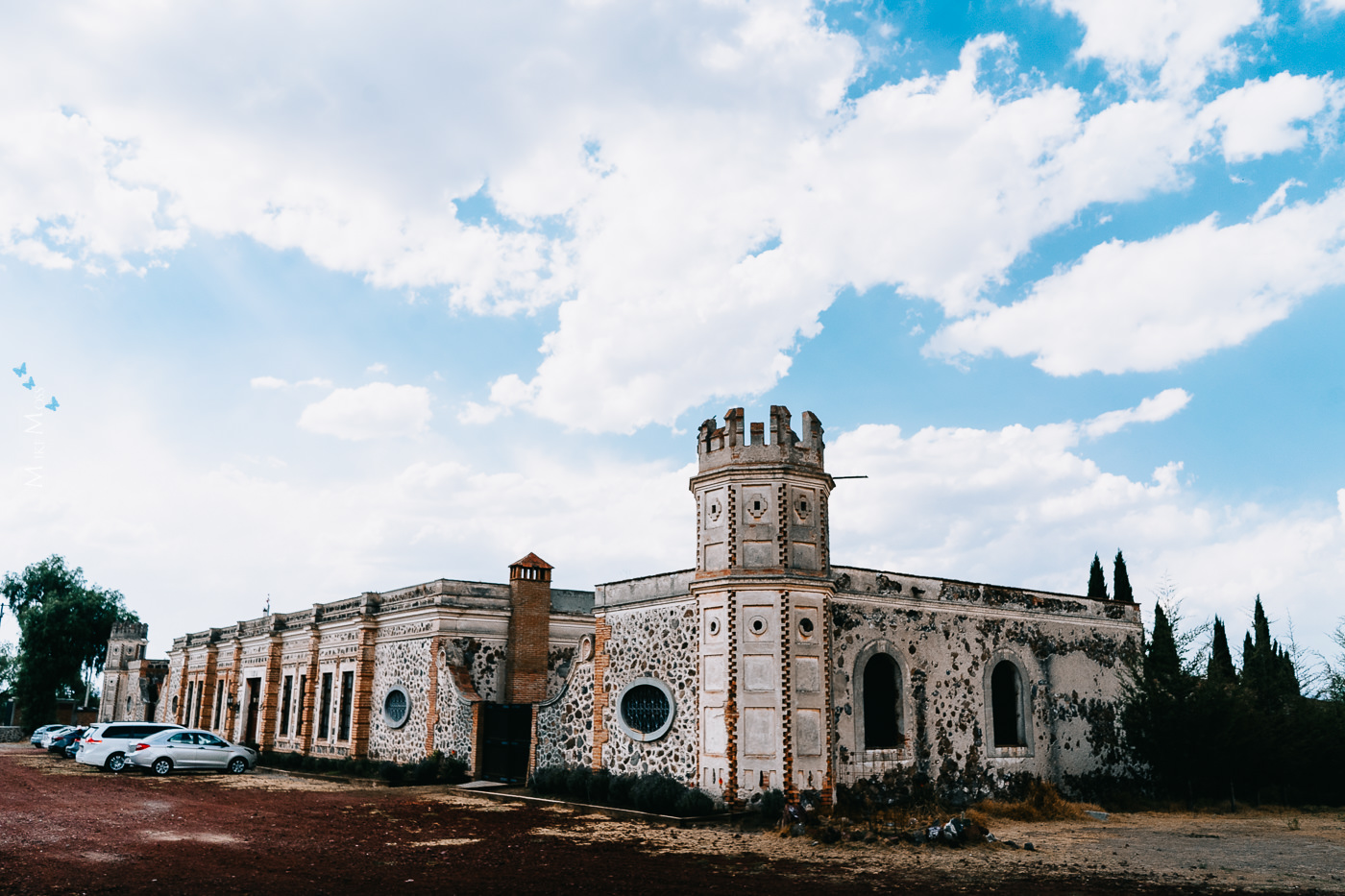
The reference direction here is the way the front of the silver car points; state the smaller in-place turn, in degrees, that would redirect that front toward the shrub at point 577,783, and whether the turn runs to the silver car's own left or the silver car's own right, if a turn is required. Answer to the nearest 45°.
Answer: approximately 45° to the silver car's own right

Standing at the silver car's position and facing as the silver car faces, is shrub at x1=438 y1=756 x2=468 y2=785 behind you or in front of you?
in front

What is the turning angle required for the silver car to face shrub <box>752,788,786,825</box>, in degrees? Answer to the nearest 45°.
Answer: approximately 45° to its right

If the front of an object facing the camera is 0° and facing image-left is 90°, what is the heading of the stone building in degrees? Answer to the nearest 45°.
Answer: approximately 45°

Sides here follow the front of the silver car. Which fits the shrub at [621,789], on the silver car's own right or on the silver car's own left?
on the silver car's own right

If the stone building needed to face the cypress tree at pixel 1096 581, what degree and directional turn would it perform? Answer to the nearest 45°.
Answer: approximately 180°

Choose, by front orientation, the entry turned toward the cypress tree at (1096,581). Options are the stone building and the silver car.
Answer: the silver car

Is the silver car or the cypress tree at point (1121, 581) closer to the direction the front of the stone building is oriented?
the silver car

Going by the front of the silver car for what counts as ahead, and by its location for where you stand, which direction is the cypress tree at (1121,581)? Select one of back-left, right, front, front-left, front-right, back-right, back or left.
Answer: front

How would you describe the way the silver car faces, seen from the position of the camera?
facing to the right of the viewer

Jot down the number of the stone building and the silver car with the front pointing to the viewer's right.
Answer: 1

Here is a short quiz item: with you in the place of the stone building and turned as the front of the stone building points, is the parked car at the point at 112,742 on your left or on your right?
on your right
